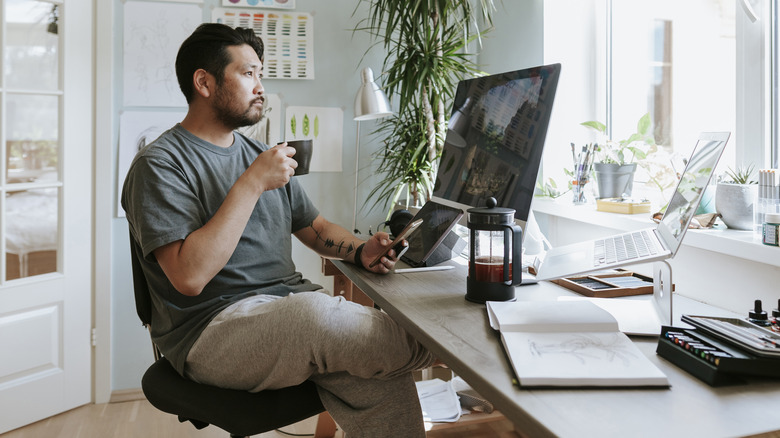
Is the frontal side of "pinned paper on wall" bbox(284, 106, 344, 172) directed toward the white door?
no

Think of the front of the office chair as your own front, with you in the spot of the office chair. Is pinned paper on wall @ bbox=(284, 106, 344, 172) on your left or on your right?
on your left

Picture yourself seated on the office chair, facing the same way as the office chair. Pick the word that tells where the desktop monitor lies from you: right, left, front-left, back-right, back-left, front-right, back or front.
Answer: front

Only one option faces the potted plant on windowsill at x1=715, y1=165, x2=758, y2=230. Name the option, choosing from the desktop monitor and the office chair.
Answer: the office chair

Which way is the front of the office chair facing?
to the viewer's right

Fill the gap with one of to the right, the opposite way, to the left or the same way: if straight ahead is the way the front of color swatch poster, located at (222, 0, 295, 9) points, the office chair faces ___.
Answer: to the left

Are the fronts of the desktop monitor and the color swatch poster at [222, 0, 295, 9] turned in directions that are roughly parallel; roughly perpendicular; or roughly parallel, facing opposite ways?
roughly perpendicular

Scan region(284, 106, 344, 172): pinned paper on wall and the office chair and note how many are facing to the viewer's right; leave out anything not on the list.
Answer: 1

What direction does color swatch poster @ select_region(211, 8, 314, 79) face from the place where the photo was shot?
facing the viewer

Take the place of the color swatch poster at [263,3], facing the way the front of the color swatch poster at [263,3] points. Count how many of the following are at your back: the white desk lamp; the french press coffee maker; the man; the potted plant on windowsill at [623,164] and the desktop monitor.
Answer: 0

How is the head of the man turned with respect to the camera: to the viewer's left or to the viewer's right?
to the viewer's right

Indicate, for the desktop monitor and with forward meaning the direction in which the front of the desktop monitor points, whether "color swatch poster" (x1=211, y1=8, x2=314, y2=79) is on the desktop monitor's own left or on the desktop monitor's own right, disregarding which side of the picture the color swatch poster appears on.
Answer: on the desktop monitor's own right

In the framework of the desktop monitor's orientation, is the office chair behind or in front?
in front

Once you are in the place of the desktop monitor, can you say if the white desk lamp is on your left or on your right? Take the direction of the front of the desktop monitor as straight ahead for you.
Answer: on your right

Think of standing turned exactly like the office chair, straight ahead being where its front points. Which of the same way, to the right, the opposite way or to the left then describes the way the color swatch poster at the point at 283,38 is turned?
to the right

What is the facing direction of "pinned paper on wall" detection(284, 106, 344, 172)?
toward the camera
